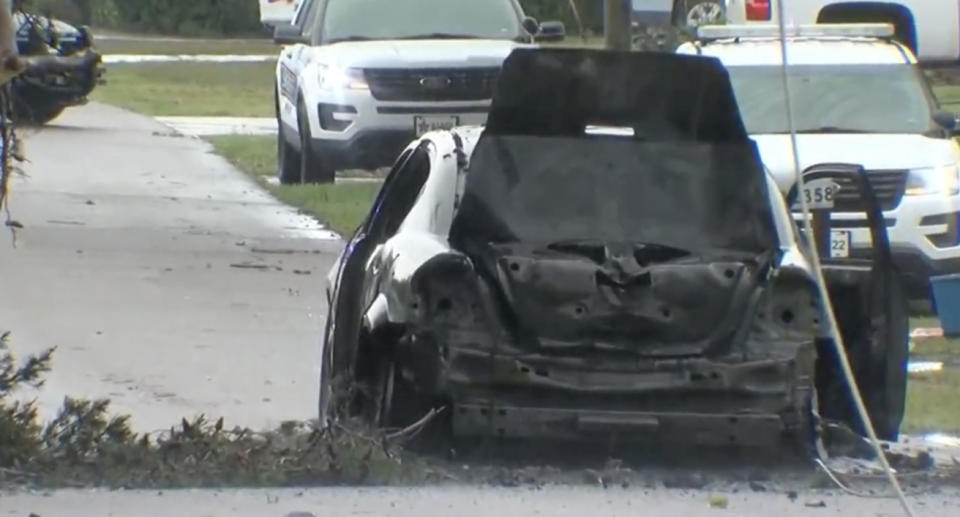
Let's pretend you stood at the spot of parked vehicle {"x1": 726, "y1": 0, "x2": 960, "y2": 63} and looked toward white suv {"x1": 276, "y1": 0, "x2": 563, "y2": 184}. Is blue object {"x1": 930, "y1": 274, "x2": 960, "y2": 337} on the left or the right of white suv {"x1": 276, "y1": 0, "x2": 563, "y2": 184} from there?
left

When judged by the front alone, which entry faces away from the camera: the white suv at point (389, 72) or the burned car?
the burned car

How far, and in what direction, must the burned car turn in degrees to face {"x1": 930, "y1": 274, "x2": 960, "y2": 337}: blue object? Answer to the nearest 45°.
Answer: approximately 45° to its right

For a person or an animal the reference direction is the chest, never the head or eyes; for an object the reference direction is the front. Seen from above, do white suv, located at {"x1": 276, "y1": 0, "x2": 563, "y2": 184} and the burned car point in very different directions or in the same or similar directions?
very different directions

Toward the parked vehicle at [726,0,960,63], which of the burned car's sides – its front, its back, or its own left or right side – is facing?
front

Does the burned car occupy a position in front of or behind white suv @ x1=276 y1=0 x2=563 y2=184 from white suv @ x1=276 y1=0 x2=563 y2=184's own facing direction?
in front

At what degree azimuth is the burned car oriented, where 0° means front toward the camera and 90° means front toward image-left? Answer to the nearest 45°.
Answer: approximately 180°

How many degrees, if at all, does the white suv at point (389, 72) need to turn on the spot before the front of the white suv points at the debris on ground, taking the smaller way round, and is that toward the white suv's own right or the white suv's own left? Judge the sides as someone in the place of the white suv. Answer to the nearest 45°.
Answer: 0° — it already faces it

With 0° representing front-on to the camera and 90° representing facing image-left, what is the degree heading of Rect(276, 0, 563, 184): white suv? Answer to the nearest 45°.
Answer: approximately 0°

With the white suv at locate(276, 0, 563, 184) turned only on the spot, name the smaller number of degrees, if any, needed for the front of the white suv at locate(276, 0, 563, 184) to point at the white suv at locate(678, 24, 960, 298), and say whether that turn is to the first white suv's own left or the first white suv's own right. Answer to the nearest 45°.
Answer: approximately 45° to the first white suv's own left

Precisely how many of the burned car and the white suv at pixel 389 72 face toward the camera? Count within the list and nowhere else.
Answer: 1
